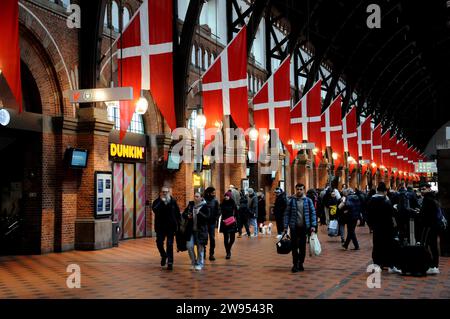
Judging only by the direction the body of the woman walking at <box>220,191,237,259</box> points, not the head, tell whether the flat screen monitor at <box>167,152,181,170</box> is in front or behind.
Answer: behind

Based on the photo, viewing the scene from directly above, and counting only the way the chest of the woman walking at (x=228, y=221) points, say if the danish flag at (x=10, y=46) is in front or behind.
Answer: in front

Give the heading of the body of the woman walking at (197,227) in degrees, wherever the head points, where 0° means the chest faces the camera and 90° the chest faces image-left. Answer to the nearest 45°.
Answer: approximately 0°

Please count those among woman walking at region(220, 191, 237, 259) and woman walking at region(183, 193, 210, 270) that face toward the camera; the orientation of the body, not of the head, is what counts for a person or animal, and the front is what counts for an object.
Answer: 2

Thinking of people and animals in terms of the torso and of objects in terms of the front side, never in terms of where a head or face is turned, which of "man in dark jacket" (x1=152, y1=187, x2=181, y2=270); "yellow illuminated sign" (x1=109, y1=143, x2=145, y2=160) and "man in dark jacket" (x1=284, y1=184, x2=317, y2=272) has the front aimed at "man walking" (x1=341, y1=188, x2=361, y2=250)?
the yellow illuminated sign
